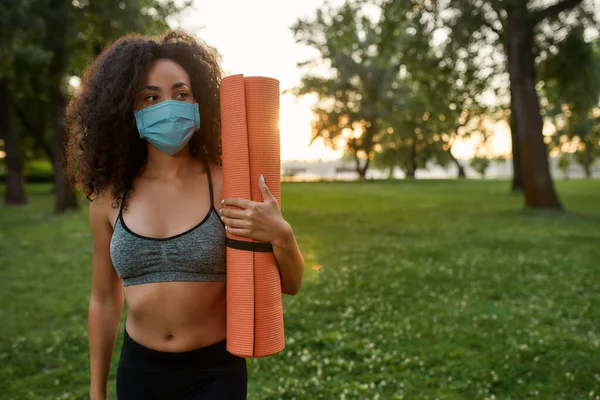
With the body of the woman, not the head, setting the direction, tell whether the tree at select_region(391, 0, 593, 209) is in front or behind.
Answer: behind

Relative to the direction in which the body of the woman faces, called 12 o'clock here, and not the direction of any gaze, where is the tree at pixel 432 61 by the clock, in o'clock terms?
The tree is roughly at 7 o'clock from the woman.

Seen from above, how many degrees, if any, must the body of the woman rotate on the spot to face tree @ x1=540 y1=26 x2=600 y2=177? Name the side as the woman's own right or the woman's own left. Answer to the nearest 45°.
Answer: approximately 135° to the woman's own left

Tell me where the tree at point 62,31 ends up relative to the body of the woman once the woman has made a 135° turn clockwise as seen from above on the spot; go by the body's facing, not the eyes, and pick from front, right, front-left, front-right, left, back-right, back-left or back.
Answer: front-right

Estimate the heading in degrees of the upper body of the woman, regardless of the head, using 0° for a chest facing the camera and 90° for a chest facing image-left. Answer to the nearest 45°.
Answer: approximately 0°
